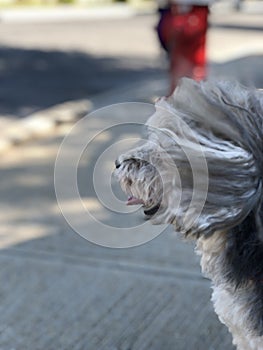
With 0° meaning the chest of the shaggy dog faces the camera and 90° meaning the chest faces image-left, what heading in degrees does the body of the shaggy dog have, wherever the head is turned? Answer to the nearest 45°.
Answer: approximately 90°
